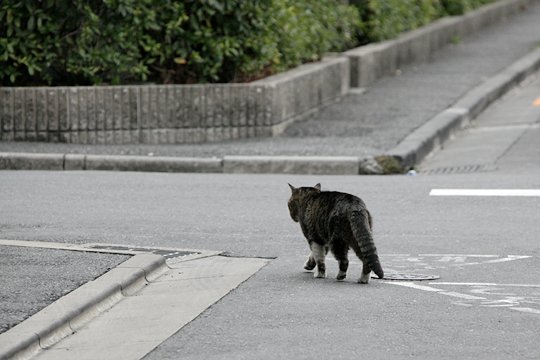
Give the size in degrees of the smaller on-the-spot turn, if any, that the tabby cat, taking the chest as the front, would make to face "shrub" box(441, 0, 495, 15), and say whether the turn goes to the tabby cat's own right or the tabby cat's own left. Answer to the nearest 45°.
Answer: approximately 45° to the tabby cat's own right

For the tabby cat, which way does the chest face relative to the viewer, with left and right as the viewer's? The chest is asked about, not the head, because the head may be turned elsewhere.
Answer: facing away from the viewer and to the left of the viewer

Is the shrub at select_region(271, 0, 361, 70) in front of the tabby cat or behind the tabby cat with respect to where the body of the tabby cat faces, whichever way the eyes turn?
in front

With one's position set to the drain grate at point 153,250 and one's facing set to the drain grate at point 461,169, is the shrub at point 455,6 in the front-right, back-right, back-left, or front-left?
front-left

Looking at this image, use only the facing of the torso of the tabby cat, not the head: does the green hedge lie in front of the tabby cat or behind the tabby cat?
in front

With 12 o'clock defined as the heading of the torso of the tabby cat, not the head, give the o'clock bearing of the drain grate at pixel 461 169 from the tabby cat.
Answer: The drain grate is roughly at 2 o'clock from the tabby cat.

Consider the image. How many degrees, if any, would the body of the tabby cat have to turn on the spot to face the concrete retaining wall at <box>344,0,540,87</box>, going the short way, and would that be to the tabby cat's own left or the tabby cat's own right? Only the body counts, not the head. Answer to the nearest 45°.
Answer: approximately 45° to the tabby cat's own right

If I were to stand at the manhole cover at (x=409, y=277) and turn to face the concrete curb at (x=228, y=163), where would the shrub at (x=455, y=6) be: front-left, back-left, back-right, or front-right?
front-right

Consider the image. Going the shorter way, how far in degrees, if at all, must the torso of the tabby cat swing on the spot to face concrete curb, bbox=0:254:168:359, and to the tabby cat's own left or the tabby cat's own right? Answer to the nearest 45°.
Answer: approximately 90° to the tabby cat's own left

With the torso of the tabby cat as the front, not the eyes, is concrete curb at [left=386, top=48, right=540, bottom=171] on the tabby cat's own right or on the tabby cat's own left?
on the tabby cat's own right

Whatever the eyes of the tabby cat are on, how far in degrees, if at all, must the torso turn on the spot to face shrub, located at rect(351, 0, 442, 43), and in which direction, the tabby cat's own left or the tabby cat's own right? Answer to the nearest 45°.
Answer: approximately 45° to the tabby cat's own right

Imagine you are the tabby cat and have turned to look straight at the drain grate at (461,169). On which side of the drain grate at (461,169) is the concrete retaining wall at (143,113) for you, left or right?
left
